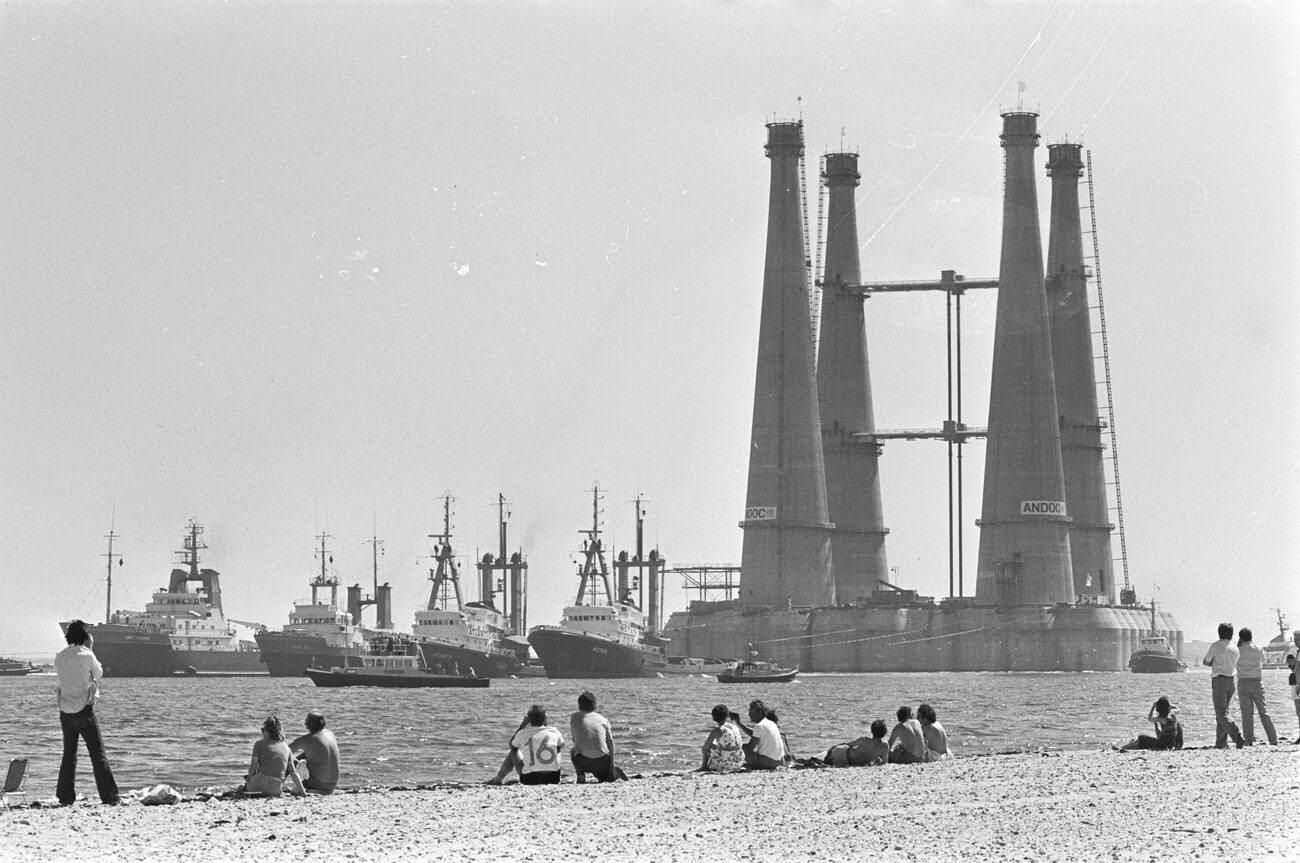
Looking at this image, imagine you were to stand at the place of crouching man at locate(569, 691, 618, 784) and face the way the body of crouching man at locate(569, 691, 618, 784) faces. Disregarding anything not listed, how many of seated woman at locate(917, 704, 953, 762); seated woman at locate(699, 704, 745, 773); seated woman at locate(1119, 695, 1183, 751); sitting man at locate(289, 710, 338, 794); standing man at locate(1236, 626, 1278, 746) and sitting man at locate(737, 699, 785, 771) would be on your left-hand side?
1

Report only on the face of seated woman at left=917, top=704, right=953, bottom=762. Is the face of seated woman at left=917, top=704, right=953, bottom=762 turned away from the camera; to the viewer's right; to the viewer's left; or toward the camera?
away from the camera

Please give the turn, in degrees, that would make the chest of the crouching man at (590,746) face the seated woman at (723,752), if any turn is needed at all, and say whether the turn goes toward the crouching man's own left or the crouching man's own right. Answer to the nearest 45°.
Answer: approximately 45° to the crouching man's own right

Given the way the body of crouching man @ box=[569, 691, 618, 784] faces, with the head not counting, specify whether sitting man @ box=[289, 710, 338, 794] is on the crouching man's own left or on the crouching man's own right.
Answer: on the crouching man's own left

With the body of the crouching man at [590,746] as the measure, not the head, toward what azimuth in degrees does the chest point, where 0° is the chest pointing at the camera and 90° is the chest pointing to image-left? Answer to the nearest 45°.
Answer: approximately 180°

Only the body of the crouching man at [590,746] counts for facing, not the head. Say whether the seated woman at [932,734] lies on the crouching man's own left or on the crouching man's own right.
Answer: on the crouching man's own right

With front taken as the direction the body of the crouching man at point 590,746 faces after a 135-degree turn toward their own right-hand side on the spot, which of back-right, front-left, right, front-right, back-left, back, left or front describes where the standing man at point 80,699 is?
right

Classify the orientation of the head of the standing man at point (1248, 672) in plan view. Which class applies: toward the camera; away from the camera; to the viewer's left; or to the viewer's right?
away from the camera

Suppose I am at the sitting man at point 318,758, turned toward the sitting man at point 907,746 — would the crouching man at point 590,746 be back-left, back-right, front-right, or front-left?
front-right

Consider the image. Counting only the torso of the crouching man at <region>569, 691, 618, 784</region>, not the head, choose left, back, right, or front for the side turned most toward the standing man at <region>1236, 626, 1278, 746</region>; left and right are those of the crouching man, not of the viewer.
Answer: right

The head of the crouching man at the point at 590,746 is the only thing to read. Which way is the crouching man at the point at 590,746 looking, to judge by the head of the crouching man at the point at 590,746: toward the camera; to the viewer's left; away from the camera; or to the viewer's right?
away from the camera

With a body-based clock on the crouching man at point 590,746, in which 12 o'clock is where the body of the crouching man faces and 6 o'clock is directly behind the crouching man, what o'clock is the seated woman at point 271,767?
The seated woman is roughly at 8 o'clock from the crouching man.

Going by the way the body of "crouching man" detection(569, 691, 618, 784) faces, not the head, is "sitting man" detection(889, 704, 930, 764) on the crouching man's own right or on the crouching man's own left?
on the crouching man's own right
